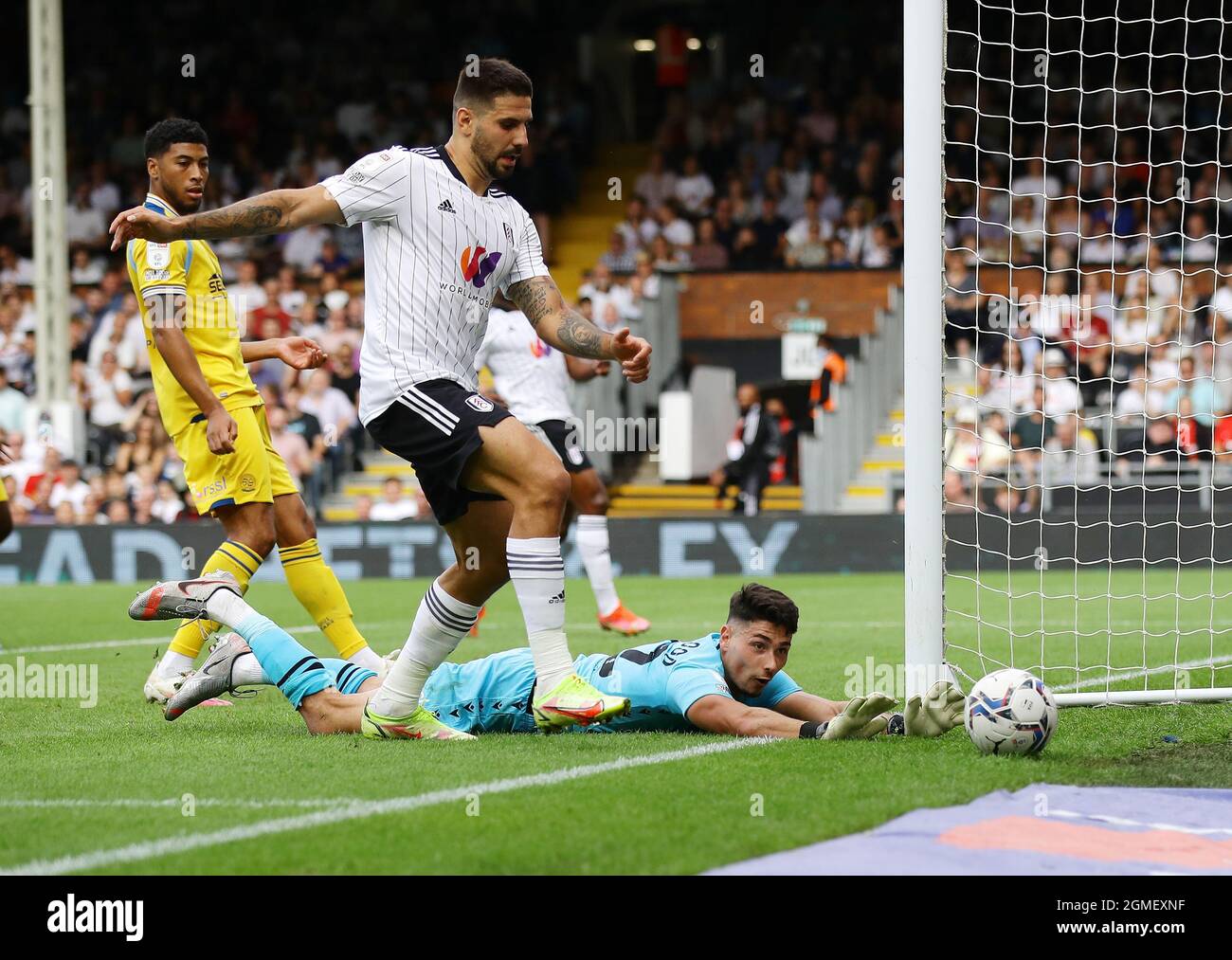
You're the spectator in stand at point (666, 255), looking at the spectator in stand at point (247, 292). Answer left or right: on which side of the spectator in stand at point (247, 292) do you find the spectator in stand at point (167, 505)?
left

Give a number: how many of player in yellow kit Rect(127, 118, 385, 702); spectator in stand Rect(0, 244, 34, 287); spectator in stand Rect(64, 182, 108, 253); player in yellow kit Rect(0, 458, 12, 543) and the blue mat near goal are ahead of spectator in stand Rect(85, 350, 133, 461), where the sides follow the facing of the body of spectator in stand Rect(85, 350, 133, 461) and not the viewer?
3

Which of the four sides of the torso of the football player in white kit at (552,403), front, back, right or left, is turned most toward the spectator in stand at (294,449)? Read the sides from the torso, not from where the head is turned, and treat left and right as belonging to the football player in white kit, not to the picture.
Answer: back

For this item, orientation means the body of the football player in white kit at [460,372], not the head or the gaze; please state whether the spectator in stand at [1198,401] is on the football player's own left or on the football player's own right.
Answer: on the football player's own left

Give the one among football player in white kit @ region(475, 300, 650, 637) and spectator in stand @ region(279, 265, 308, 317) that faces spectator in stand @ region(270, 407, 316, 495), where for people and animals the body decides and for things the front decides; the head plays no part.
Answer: spectator in stand @ region(279, 265, 308, 317)

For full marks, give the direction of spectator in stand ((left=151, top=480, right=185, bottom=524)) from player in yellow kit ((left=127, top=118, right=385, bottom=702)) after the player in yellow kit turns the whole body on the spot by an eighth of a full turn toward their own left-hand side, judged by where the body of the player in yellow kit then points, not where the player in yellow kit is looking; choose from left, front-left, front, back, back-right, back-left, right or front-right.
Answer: left

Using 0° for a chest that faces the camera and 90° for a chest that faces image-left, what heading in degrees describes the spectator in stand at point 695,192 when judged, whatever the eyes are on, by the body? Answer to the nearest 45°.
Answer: approximately 0°
